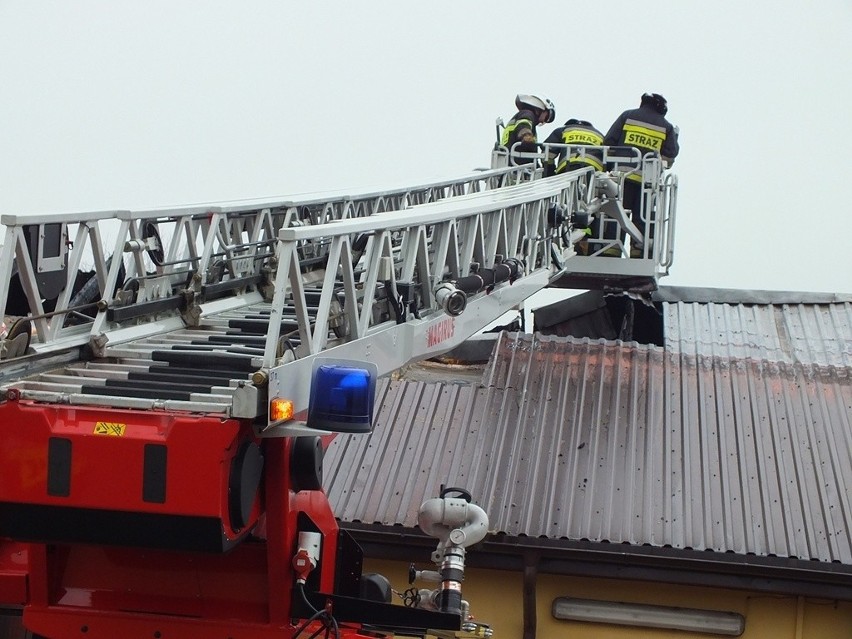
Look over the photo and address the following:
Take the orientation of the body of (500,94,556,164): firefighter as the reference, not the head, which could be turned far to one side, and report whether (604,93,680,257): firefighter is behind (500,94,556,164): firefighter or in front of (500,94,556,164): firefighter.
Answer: in front

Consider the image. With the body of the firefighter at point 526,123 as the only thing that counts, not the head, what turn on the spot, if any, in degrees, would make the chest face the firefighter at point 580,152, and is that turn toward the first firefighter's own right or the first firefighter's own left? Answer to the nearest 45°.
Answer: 0° — they already face them

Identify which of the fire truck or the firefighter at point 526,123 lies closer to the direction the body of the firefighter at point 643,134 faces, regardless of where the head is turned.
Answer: the firefighter

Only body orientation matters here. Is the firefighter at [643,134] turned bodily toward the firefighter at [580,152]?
no

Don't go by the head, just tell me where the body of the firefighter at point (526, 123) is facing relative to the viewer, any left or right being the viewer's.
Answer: facing to the right of the viewer

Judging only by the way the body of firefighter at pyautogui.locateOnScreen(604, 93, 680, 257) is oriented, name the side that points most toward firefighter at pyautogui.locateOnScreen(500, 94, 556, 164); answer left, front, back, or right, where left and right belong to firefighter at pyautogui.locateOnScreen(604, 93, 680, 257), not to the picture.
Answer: left

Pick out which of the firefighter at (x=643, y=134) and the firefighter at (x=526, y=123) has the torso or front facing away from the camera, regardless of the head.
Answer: the firefighter at (x=643, y=134)

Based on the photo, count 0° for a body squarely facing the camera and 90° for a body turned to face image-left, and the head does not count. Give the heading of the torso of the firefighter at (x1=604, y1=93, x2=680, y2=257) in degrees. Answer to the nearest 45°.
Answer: approximately 180°
